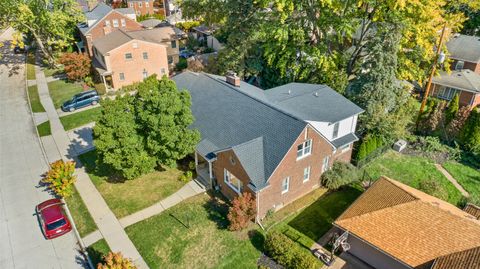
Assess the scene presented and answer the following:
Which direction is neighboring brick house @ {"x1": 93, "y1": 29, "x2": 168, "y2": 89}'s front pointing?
to the viewer's left

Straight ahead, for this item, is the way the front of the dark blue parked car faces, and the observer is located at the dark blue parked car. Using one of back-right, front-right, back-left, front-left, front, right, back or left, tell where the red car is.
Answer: front-left

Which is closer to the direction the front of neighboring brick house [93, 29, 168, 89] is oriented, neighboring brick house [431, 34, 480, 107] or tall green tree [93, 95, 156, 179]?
the tall green tree

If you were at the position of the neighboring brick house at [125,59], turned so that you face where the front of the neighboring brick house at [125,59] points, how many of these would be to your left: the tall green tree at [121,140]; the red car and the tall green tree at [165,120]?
3

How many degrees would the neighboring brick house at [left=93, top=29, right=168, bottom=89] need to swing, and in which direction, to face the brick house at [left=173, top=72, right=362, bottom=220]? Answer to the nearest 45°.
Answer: approximately 90° to its left

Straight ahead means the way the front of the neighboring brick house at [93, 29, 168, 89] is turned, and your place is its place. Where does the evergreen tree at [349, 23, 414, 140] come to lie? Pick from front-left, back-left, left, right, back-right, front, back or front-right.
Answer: back-left

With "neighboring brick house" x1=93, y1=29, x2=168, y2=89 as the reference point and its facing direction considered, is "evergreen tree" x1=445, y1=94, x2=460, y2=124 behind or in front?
behind

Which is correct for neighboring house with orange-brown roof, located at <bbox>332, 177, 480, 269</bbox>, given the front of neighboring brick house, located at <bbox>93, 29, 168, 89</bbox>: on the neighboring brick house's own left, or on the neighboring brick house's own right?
on the neighboring brick house's own left

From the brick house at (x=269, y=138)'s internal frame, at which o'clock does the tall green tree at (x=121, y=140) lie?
The tall green tree is roughly at 1 o'clock from the brick house.

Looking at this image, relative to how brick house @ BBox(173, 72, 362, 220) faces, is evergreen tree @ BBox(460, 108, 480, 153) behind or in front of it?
behind

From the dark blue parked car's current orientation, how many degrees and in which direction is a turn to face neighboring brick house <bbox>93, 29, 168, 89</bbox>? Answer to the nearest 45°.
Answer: approximately 180°

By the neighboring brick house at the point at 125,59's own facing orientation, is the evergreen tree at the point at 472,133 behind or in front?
behind
